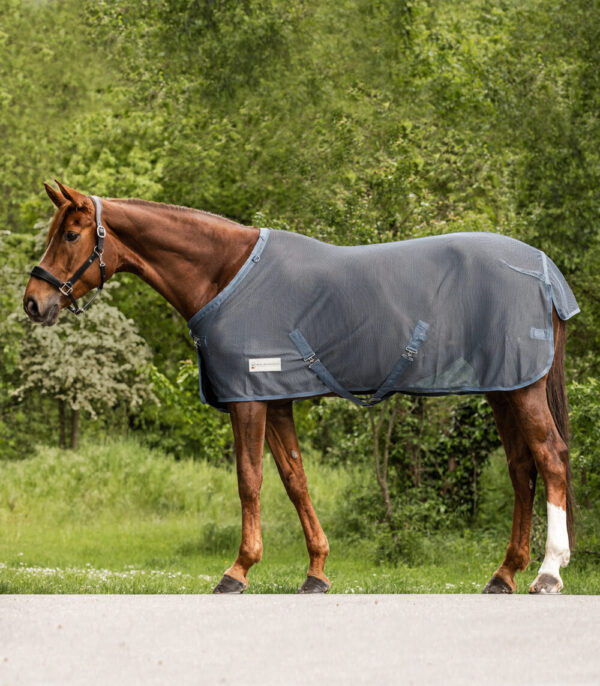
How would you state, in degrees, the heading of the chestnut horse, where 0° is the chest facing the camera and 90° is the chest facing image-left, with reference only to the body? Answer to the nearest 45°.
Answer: approximately 90°

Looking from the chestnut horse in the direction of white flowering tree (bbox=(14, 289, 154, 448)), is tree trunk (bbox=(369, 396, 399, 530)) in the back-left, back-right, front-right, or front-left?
front-right

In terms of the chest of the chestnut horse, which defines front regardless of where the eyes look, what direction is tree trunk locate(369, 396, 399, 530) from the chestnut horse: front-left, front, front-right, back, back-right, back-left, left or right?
right

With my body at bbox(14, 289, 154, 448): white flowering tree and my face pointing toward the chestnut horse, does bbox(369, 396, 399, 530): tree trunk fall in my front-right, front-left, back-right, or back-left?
front-left

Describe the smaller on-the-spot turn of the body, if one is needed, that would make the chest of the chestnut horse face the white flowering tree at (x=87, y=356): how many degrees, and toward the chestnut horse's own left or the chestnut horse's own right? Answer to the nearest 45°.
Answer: approximately 90° to the chestnut horse's own right
